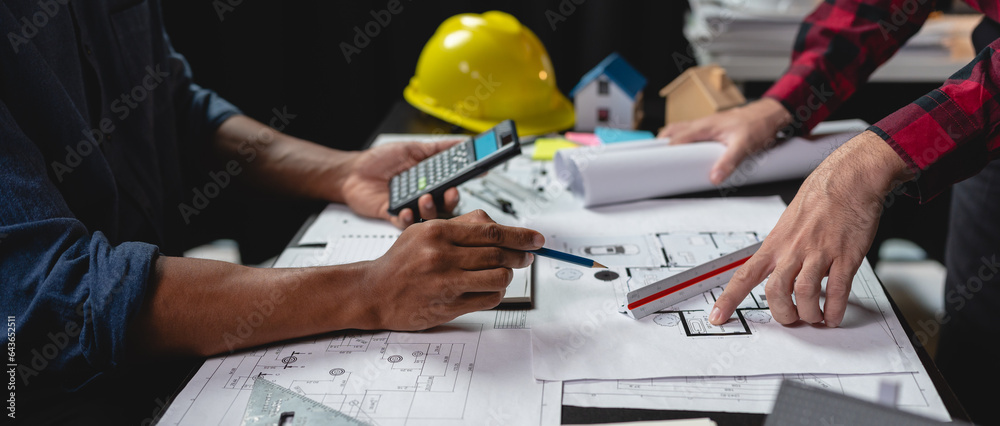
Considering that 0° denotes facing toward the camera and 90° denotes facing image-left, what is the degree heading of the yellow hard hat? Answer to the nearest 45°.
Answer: approximately 315°

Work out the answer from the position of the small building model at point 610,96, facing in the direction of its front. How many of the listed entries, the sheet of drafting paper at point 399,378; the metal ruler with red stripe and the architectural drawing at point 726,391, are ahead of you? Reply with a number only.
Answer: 3

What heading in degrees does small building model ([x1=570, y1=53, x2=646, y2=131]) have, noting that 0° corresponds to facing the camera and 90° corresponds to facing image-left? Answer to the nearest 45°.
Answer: approximately 0°

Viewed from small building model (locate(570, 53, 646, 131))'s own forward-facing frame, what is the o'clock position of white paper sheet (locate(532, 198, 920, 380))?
The white paper sheet is roughly at 12 o'clock from the small building model.

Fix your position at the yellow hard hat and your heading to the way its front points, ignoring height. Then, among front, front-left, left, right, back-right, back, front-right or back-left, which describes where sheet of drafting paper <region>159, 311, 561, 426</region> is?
front-right

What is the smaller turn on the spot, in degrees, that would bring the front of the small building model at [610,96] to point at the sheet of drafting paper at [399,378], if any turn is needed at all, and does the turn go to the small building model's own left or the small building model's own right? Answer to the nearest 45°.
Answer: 0° — it already faces it
